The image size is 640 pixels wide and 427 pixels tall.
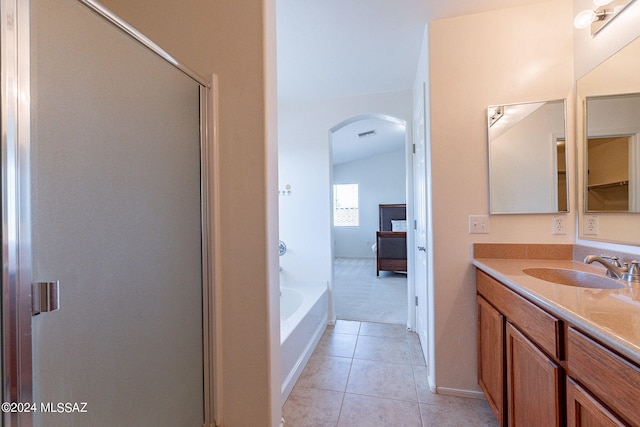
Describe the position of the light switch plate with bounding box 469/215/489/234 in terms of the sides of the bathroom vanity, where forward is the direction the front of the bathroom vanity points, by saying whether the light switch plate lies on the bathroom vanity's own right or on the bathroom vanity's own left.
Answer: on the bathroom vanity's own right

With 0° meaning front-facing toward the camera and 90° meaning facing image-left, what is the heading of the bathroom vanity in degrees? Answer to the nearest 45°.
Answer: approximately 45°

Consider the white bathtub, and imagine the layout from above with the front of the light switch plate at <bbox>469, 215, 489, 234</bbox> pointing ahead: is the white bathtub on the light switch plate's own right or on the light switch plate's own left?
on the light switch plate's own right
